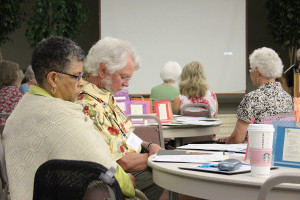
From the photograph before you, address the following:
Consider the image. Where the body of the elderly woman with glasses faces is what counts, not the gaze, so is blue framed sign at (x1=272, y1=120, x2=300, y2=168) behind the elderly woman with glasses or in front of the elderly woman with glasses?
in front

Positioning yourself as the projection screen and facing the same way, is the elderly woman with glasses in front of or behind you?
in front

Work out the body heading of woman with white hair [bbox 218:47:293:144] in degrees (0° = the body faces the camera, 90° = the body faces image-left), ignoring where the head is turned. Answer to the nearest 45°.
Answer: approximately 135°

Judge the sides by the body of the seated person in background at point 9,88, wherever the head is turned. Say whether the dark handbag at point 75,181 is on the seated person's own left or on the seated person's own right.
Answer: on the seated person's own right

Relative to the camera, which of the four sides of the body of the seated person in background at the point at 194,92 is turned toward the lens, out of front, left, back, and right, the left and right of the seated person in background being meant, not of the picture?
back

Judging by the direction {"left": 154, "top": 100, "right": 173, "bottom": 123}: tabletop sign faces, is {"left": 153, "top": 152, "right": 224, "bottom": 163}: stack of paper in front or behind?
in front

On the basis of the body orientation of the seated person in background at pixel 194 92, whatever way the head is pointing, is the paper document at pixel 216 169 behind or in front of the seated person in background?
behind

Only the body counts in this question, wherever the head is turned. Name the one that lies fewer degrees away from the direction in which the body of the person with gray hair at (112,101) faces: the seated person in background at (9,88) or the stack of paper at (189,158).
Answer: the stack of paper

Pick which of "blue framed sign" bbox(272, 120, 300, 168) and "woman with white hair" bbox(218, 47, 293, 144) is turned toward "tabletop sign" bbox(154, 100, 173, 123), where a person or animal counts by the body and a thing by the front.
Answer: the woman with white hair

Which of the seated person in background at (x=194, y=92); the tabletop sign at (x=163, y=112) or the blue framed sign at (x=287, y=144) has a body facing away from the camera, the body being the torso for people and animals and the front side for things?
the seated person in background

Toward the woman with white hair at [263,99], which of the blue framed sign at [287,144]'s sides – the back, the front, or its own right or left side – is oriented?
back

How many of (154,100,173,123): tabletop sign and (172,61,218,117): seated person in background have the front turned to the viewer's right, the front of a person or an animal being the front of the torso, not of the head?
0

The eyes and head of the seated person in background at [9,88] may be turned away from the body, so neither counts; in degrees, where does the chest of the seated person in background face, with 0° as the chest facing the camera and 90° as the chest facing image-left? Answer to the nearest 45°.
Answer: approximately 225°
